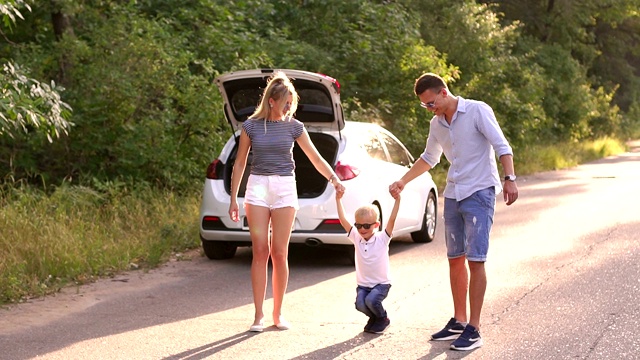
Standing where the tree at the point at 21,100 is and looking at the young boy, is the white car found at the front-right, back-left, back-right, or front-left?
front-left

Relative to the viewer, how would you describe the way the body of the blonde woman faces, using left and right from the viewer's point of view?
facing the viewer

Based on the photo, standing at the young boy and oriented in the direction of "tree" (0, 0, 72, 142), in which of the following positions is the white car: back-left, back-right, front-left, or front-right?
front-right

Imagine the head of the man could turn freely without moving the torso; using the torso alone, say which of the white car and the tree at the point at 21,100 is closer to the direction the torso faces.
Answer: the tree

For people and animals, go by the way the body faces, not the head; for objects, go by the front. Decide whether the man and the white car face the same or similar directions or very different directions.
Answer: very different directions

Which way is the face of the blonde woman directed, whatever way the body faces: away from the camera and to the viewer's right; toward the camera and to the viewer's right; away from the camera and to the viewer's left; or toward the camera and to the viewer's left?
toward the camera and to the viewer's right

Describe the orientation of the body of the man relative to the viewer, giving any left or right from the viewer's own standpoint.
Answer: facing the viewer and to the left of the viewer

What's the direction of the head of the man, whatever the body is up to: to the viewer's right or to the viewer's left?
to the viewer's left

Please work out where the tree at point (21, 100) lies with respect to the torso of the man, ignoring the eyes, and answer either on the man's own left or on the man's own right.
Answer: on the man's own right

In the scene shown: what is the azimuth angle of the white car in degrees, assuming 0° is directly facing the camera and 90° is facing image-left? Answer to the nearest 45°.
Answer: approximately 225°

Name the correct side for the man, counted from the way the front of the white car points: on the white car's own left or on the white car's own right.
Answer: on the white car's own right

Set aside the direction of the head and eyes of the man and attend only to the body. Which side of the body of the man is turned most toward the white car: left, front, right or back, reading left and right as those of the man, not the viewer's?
right
